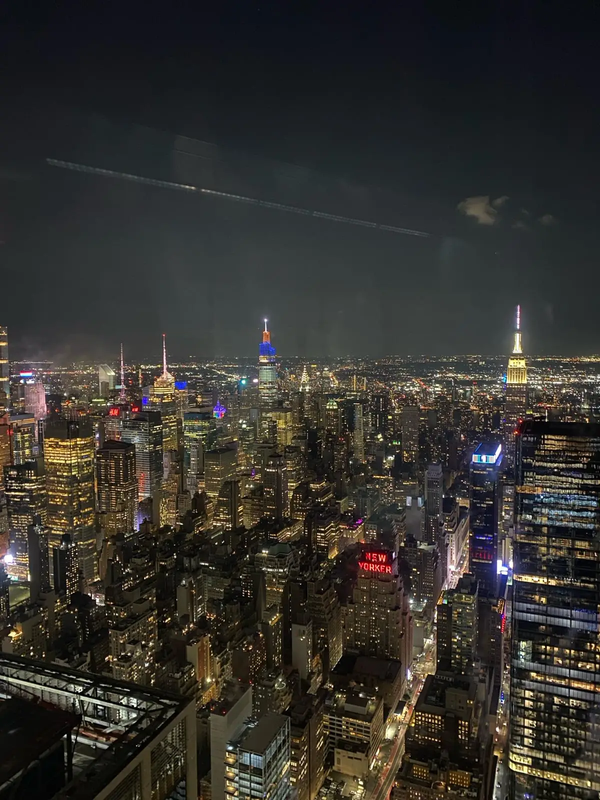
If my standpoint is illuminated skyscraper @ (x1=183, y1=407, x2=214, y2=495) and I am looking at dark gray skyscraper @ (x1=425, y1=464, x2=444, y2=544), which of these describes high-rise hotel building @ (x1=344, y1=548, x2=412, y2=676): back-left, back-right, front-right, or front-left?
front-right

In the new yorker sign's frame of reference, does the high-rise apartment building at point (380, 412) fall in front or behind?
behind

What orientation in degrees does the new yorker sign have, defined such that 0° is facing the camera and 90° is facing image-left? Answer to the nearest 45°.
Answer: approximately 0°

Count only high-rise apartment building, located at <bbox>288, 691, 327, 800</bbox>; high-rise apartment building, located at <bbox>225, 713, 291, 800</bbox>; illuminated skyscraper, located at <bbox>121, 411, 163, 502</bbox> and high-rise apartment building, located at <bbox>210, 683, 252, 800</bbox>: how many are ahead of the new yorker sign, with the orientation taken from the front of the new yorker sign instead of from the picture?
3

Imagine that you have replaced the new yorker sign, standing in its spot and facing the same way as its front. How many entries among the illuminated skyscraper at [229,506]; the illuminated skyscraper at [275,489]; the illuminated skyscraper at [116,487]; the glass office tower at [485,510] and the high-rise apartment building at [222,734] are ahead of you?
1

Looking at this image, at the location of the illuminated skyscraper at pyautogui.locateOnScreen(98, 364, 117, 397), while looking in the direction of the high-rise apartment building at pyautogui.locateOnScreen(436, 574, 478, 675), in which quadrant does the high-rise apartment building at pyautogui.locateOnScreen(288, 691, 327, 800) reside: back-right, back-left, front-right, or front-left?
front-right

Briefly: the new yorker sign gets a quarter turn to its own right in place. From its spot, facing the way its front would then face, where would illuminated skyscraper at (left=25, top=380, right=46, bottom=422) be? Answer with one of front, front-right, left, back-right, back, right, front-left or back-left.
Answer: front

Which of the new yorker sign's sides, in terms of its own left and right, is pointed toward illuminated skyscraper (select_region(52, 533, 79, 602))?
right

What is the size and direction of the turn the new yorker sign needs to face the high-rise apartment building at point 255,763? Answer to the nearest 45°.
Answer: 0° — it already faces it

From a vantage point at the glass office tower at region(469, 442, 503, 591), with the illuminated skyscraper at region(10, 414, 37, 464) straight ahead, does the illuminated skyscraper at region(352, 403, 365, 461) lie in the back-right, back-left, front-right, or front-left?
front-right

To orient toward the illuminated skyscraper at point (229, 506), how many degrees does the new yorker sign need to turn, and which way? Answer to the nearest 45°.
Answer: approximately 135° to its right

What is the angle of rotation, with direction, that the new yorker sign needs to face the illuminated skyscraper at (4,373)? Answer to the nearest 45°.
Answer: approximately 90° to its right

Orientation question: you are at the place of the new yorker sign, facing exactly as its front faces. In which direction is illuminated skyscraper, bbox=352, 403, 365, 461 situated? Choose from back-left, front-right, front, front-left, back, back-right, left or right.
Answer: back

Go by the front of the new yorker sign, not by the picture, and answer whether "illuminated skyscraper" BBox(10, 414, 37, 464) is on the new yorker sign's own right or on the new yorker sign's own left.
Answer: on the new yorker sign's own right

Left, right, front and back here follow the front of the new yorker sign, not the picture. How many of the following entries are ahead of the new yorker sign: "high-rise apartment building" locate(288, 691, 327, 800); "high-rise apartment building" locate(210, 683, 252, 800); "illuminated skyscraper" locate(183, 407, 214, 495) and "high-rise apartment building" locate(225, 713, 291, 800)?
3

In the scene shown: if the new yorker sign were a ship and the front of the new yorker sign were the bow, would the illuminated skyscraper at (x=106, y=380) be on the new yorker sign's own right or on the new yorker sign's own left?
on the new yorker sign's own right

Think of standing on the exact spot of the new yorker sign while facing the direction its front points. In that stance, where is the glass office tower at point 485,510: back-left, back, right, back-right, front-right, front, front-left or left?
back-left
